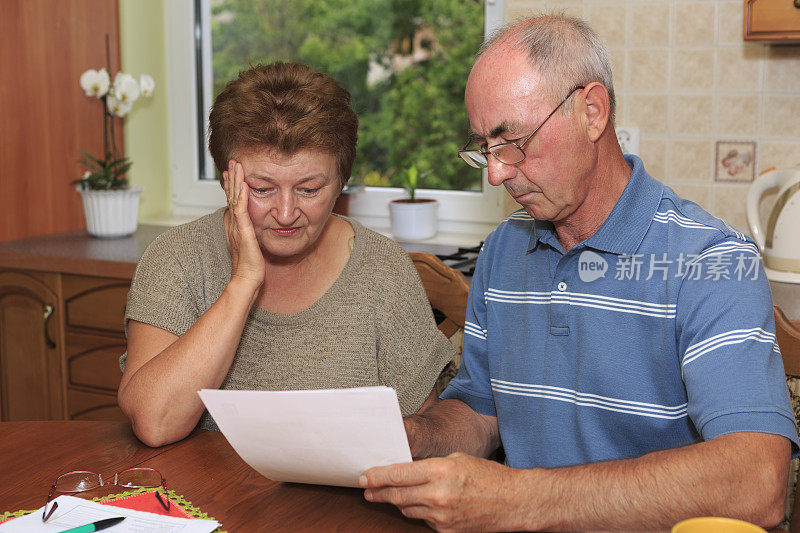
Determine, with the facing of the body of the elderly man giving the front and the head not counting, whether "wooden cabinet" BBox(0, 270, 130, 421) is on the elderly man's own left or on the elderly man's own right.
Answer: on the elderly man's own right

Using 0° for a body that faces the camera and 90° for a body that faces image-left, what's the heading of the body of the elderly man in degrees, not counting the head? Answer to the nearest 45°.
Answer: approximately 45°

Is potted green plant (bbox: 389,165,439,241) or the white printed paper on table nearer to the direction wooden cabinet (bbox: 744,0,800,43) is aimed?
the white printed paper on table

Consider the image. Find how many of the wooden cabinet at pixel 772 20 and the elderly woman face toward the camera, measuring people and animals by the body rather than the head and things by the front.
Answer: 2

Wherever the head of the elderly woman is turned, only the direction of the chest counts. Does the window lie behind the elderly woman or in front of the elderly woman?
behind
